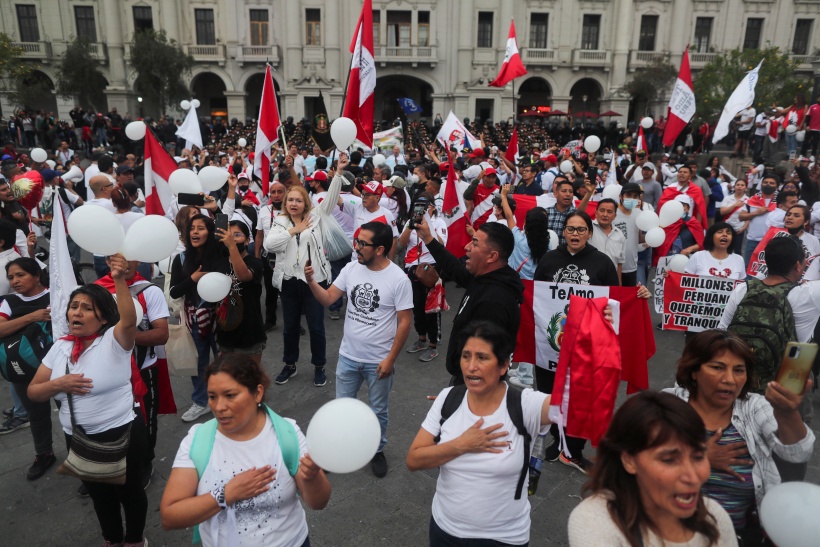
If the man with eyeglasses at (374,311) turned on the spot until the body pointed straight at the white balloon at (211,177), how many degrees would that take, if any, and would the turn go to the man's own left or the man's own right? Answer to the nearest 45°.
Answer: approximately 90° to the man's own right

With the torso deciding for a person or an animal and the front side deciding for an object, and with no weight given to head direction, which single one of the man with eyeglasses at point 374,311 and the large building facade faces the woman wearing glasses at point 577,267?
the large building facade

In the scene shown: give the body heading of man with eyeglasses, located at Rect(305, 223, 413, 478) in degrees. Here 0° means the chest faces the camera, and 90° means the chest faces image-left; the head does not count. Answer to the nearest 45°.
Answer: approximately 45°

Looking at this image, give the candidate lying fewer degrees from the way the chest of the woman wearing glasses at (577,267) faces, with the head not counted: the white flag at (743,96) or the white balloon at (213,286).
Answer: the white balloon

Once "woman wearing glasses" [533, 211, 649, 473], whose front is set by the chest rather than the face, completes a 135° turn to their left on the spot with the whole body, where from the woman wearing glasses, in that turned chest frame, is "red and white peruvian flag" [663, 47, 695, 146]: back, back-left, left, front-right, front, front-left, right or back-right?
front-left

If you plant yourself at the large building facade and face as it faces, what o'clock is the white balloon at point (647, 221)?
The white balloon is roughly at 12 o'clock from the large building facade.

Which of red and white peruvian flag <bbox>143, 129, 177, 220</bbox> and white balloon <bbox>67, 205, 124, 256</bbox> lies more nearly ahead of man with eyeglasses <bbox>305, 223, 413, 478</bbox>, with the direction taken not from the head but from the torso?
the white balloon

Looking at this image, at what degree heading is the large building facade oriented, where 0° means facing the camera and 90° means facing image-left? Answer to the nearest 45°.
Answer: approximately 0°

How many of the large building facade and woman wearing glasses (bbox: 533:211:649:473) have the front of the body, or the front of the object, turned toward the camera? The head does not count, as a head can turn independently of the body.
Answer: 2

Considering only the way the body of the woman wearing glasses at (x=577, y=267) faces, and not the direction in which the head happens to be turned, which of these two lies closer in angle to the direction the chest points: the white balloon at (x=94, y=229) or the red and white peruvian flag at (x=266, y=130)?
the white balloon
